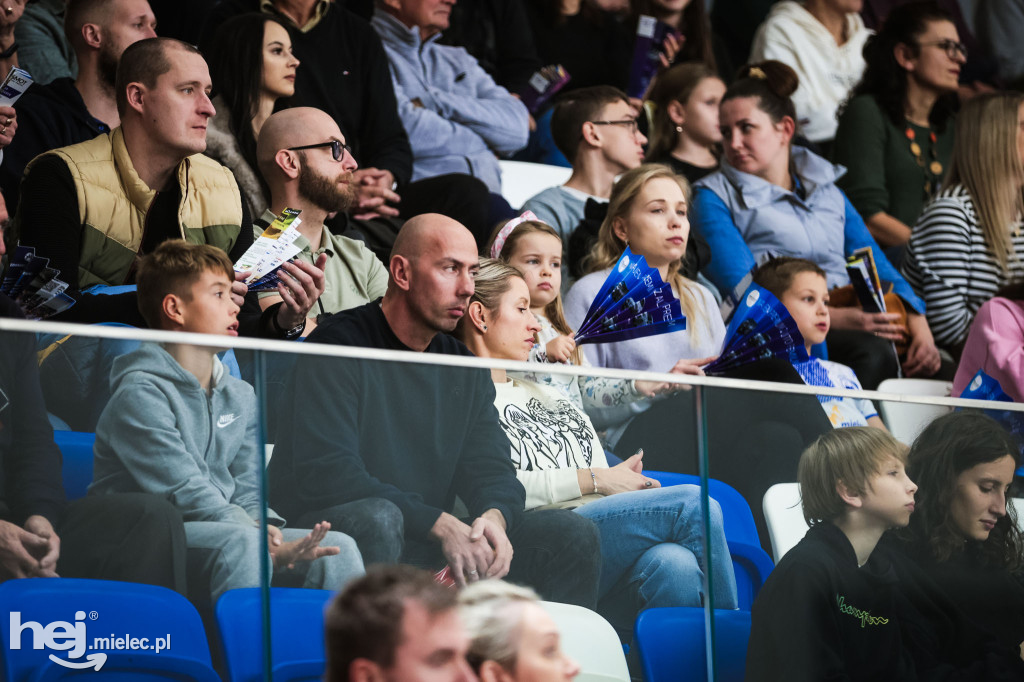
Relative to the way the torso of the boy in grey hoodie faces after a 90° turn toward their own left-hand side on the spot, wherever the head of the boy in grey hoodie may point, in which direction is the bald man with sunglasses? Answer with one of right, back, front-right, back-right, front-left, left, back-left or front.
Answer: front-left

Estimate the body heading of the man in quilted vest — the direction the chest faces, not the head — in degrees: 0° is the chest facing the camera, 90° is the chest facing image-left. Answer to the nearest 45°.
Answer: approximately 315°

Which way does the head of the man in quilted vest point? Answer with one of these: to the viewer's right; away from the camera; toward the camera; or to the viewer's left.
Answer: to the viewer's right

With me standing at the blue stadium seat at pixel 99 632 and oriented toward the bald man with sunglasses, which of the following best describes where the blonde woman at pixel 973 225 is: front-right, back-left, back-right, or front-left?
front-right

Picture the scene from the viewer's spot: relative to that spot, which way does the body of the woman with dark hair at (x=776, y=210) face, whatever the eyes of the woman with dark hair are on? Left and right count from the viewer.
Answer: facing the viewer and to the right of the viewer

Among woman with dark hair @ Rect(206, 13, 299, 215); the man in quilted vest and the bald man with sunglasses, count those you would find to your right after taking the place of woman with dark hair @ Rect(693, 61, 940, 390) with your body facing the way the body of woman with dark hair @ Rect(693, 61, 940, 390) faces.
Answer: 3

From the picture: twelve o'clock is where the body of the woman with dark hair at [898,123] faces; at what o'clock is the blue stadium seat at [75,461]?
The blue stadium seat is roughly at 2 o'clock from the woman with dark hair.

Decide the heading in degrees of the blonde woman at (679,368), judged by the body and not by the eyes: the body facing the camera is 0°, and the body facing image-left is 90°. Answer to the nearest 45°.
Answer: approximately 315°

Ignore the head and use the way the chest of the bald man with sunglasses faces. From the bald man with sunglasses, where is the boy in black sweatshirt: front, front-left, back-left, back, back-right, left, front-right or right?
front

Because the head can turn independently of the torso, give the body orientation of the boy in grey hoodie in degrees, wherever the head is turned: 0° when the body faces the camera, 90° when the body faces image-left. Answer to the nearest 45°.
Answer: approximately 315°

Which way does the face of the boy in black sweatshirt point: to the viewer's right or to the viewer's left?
to the viewer's right

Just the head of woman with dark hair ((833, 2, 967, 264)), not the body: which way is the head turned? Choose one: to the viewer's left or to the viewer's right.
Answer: to the viewer's right

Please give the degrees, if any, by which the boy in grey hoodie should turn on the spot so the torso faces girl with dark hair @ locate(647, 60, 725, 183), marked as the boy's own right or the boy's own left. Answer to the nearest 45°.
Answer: approximately 90° to the boy's own left
